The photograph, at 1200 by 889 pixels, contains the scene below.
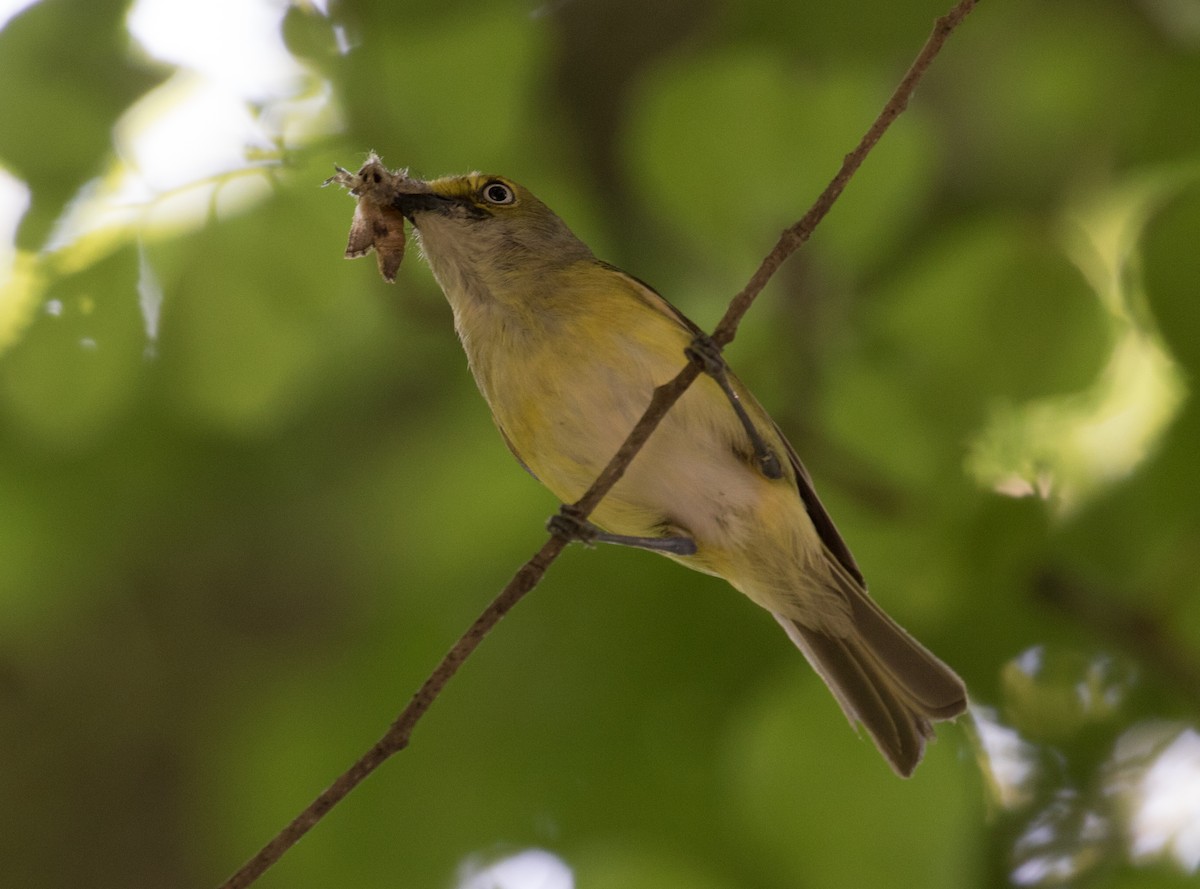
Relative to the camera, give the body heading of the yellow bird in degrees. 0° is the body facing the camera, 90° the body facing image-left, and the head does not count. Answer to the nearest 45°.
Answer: approximately 90°
